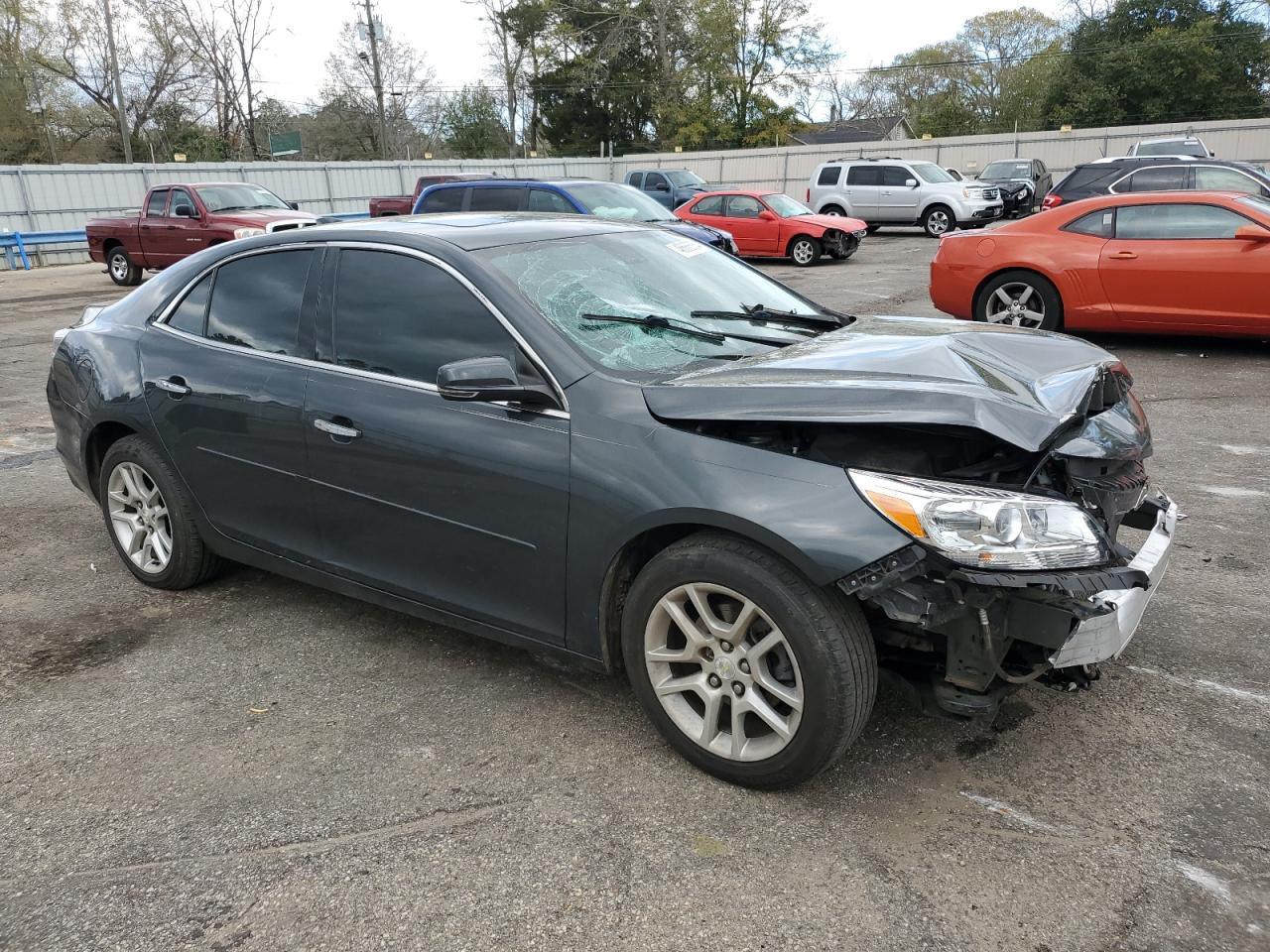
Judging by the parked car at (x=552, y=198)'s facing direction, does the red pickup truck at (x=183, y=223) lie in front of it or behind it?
behind

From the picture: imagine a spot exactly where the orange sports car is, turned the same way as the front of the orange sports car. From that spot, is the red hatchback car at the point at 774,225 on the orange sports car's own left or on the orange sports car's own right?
on the orange sports car's own left

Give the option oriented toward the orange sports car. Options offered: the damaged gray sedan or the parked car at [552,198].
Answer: the parked car

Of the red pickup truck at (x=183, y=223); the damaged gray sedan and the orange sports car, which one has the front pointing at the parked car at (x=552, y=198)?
the red pickup truck

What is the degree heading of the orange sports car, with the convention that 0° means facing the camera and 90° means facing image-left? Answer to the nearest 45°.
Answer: approximately 270°

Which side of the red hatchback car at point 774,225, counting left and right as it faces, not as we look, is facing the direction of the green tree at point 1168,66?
left

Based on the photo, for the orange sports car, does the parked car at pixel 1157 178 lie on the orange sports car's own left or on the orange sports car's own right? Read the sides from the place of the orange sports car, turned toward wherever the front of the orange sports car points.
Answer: on the orange sports car's own left

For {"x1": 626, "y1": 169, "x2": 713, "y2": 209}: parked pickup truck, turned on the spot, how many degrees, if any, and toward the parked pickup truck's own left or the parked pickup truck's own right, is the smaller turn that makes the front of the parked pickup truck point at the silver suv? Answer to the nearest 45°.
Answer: approximately 45° to the parked pickup truck's own left

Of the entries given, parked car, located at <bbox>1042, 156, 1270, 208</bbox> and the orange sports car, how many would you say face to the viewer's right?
2

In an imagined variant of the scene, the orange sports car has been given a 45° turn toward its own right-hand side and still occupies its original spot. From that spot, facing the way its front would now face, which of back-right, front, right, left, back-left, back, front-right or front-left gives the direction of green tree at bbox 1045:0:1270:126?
back-left

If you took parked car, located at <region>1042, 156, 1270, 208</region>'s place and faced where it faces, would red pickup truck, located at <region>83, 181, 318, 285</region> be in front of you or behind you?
behind

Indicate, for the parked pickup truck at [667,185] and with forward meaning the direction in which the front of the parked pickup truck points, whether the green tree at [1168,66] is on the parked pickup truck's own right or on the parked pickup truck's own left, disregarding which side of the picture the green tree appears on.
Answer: on the parked pickup truck's own left

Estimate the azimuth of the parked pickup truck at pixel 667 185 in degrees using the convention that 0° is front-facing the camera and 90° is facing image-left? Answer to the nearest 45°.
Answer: approximately 315°
